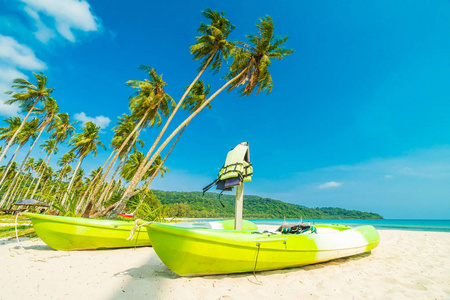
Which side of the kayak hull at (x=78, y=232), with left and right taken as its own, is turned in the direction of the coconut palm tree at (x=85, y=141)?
right

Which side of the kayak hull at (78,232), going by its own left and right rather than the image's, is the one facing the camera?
left

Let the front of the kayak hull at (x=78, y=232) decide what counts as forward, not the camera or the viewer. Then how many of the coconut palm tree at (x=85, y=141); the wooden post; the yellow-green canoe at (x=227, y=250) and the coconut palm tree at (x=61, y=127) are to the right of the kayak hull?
2
